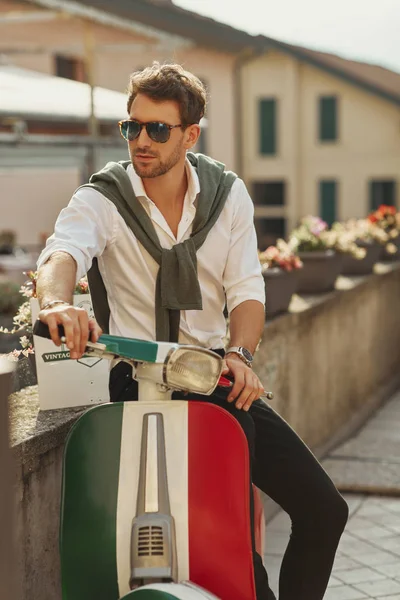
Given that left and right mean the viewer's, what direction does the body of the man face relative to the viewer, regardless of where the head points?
facing the viewer

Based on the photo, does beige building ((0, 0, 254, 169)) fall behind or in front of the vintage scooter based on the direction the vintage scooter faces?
behind

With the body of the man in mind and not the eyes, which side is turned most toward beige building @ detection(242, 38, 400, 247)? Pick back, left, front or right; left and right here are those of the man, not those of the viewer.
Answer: back

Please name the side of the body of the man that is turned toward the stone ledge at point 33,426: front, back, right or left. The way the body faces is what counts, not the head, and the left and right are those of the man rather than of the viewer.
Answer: right

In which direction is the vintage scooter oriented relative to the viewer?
toward the camera
